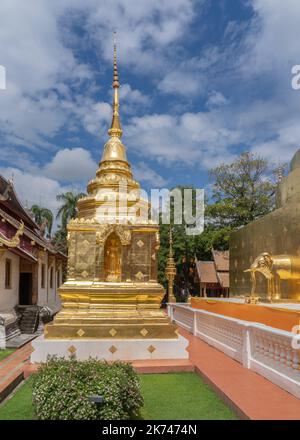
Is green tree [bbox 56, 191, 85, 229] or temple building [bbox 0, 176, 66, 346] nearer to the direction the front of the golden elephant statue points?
the temple building

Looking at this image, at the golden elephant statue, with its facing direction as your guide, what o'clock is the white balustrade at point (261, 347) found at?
The white balustrade is roughly at 9 o'clock from the golden elephant statue.

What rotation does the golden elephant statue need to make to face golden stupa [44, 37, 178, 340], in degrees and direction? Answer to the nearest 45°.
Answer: approximately 45° to its left

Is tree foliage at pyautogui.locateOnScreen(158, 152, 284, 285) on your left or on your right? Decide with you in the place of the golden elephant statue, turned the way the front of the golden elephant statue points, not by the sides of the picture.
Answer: on your right

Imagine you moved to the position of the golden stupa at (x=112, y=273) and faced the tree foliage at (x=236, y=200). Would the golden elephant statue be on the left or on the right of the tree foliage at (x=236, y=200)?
right

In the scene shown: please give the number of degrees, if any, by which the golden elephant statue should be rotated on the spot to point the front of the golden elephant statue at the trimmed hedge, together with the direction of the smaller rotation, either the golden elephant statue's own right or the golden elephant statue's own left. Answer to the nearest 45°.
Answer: approximately 90° to the golden elephant statue's own left

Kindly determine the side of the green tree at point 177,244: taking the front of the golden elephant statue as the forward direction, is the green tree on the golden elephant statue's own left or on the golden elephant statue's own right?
on the golden elephant statue's own right

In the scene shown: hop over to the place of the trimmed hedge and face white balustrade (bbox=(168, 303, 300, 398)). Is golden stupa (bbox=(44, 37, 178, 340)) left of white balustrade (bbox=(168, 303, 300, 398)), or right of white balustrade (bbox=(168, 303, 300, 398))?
left

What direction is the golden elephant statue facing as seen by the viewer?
to the viewer's left

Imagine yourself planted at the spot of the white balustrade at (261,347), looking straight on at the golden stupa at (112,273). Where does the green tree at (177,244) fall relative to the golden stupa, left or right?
right
